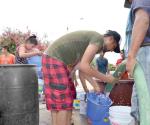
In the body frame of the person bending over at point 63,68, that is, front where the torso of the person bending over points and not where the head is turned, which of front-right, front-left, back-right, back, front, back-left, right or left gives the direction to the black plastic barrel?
back-left

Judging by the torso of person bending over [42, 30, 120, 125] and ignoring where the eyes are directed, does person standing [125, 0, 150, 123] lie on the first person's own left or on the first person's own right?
on the first person's own right

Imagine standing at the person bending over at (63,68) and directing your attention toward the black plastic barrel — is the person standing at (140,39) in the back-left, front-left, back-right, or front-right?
back-left

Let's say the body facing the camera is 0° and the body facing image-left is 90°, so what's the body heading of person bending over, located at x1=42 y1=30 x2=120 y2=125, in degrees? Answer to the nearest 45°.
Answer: approximately 270°

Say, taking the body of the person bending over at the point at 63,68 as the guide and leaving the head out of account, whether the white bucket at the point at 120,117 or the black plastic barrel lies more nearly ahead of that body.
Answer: the white bucket

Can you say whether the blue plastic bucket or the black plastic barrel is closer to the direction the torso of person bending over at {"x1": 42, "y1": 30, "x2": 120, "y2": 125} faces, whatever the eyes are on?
the blue plastic bucket

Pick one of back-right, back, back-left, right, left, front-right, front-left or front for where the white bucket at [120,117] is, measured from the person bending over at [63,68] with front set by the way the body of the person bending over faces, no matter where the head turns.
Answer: front
